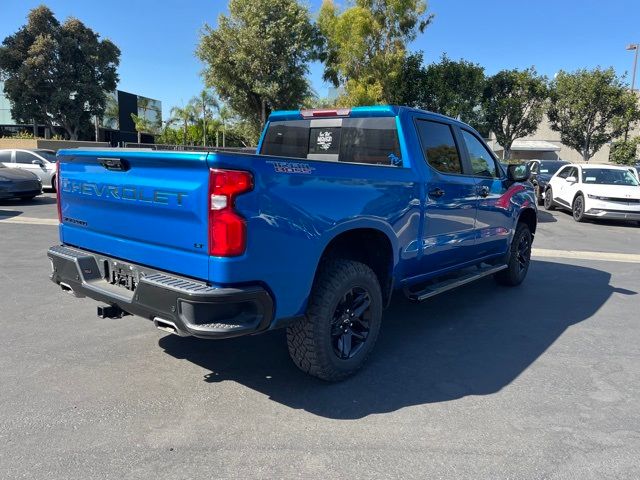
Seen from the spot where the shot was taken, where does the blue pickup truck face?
facing away from the viewer and to the right of the viewer

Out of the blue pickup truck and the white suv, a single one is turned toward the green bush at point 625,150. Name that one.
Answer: the blue pickup truck

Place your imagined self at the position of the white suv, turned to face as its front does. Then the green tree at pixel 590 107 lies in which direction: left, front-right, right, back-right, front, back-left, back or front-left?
back-left

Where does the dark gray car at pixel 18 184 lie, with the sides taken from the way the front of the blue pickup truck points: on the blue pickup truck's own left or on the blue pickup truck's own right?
on the blue pickup truck's own left

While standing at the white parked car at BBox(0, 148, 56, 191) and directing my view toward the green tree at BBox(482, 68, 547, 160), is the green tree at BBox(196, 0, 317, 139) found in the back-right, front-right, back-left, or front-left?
front-left

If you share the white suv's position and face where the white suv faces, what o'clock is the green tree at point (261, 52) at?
The green tree is roughly at 5 o'clock from the white suv.

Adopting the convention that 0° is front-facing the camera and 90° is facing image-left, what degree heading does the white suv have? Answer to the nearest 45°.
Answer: approximately 315°

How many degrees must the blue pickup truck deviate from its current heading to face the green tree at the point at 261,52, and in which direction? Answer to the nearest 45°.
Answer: approximately 45° to its left

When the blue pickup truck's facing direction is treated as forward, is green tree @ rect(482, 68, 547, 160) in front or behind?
in front

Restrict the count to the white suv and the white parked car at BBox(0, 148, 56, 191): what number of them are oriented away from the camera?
0
